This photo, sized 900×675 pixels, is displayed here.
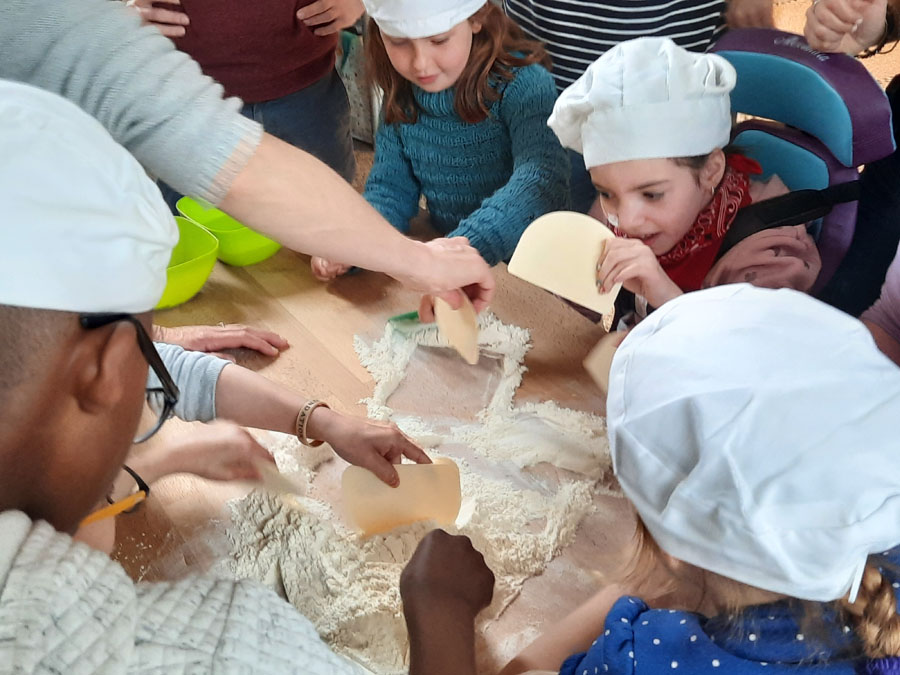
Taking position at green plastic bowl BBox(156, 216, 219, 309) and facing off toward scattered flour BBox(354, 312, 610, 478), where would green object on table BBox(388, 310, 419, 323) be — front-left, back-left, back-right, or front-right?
front-left

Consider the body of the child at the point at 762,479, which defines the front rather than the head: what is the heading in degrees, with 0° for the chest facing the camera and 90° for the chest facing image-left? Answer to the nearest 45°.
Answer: approximately 135°

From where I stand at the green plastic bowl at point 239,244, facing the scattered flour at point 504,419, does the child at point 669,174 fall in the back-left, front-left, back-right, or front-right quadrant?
front-left

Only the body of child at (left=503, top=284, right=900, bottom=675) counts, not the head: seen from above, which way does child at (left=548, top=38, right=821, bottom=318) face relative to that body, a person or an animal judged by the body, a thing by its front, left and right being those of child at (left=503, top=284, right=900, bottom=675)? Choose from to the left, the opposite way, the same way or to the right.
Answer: to the left

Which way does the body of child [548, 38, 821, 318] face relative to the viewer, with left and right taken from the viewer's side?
facing the viewer and to the left of the viewer

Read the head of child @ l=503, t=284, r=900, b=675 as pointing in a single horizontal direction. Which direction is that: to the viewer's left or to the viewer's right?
to the viewer's left

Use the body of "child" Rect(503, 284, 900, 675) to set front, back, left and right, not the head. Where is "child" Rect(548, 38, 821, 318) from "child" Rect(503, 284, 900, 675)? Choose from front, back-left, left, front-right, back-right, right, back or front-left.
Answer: front-right

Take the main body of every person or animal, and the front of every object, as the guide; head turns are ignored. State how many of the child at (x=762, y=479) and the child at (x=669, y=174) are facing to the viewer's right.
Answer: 0

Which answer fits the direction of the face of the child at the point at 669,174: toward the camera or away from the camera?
toward the camera

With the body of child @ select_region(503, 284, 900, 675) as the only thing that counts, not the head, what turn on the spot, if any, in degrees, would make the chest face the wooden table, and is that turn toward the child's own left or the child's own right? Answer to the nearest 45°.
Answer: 0° — they already face it
